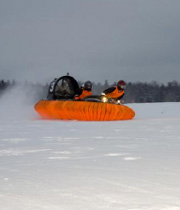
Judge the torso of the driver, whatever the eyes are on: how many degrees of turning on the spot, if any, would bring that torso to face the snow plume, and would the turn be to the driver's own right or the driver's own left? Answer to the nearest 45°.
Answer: approximately 135° to the driver's own left

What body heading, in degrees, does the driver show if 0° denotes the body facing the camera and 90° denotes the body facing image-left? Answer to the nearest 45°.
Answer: approximately 270°
